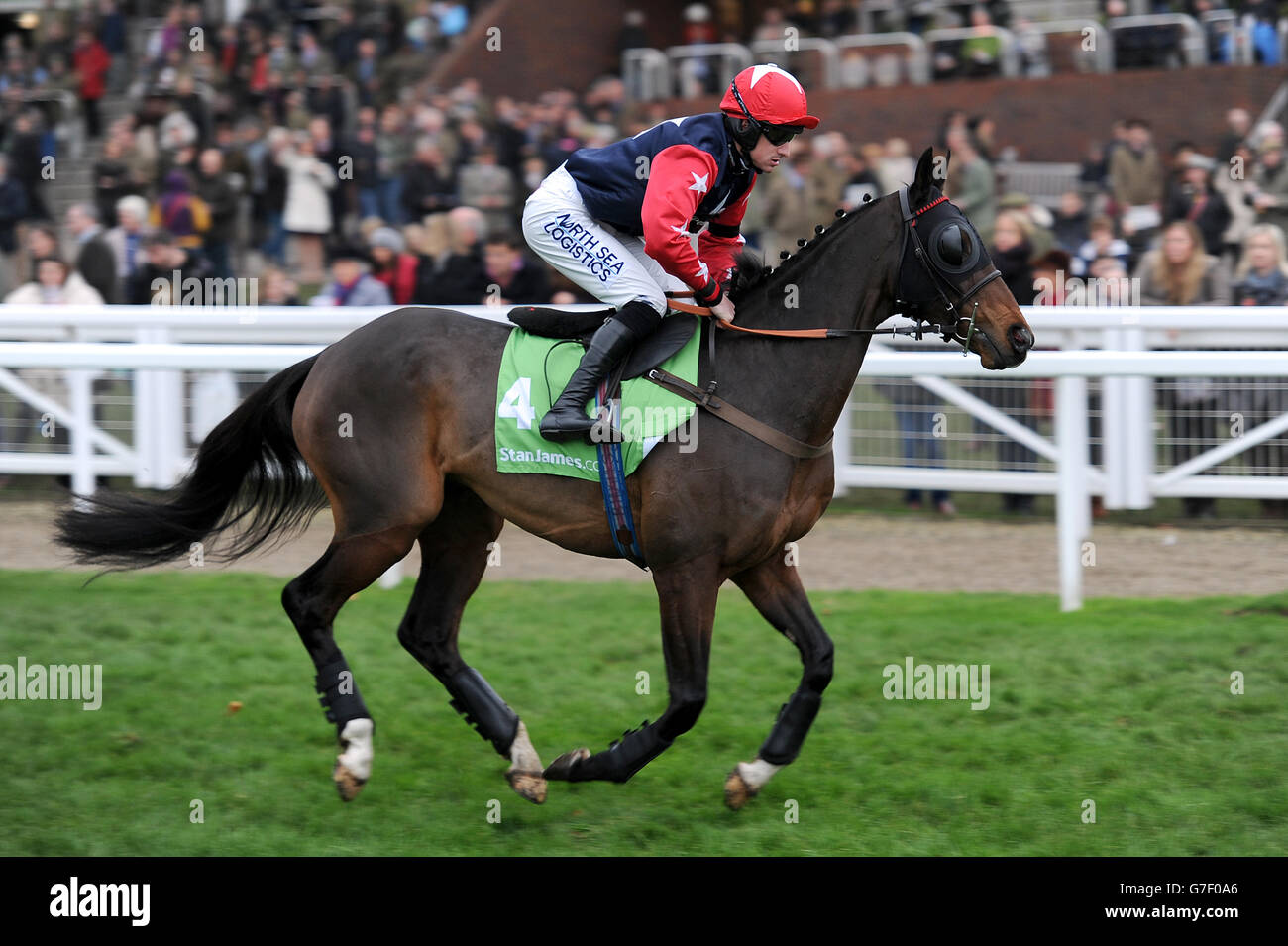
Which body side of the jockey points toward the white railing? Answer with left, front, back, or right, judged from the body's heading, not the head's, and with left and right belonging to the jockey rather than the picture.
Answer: left

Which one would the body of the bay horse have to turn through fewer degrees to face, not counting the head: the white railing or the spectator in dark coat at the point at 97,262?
the white railing

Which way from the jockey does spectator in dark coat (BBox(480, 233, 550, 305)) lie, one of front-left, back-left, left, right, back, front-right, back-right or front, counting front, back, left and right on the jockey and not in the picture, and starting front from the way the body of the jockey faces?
left

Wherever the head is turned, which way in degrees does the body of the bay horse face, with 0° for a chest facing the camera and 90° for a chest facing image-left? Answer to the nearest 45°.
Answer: approximately 270°

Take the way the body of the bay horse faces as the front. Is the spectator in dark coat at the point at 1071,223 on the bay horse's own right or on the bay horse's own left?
on the bay horse's own left

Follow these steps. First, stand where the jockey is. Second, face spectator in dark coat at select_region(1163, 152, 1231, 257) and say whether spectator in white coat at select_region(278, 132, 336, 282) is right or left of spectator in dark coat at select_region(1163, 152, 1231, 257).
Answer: left

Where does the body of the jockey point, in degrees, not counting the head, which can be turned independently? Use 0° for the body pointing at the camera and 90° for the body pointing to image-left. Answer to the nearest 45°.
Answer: approximately 270°
